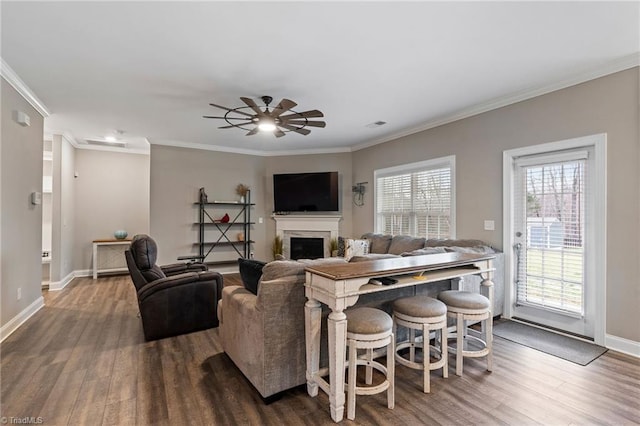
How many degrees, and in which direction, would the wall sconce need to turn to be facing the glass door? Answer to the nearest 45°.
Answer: approximately 90° to its left

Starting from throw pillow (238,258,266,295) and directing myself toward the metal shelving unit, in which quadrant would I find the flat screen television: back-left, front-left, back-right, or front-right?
front-right

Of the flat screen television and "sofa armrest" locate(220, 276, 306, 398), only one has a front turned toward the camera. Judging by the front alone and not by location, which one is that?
the flat screen television

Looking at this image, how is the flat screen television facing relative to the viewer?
toward the camera

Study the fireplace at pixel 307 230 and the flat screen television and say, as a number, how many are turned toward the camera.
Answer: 2

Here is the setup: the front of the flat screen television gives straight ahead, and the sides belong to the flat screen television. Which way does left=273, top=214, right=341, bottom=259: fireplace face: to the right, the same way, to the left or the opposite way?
the same way

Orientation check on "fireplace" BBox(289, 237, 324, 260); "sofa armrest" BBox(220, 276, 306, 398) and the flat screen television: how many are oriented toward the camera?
2

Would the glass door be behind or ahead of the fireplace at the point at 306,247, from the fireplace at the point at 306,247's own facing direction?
ahead

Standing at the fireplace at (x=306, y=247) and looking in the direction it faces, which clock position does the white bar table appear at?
The white bar table is roughly at 12 o'clock from the fireplace.

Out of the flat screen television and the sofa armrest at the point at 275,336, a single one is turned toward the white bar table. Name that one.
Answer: the flat screen television

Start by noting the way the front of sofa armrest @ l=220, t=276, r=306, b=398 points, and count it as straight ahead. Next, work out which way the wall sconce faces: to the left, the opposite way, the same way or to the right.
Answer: to the left

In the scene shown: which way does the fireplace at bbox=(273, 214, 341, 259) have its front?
toward the camera

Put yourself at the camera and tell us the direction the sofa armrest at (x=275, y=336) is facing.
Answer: facing away from the viewer and to the left of the viewer

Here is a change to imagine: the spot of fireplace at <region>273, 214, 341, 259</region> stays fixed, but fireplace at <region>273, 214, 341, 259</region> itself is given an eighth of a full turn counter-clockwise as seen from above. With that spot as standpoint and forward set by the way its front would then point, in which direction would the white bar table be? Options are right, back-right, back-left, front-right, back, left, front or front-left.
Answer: front-right

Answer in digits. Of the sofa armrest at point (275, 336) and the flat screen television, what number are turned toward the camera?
1
